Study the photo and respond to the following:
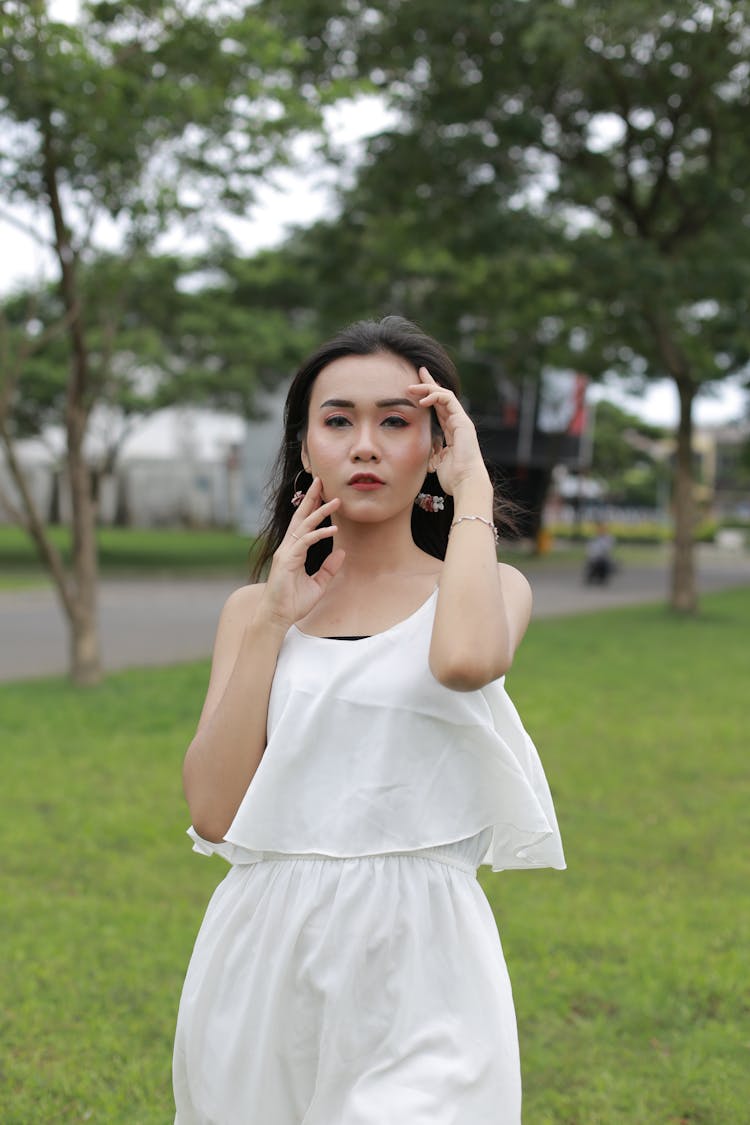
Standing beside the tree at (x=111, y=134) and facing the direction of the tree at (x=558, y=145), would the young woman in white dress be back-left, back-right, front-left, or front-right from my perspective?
back-right

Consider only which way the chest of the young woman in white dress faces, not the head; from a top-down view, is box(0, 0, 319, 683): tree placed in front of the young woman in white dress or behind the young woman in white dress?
behind

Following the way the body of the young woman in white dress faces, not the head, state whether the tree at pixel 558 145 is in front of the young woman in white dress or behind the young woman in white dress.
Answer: behind

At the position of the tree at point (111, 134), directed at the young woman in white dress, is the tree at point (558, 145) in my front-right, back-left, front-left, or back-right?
back-left

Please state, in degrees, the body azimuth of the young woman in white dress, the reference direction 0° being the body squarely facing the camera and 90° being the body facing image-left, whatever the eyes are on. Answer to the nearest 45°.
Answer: approximately 0°
